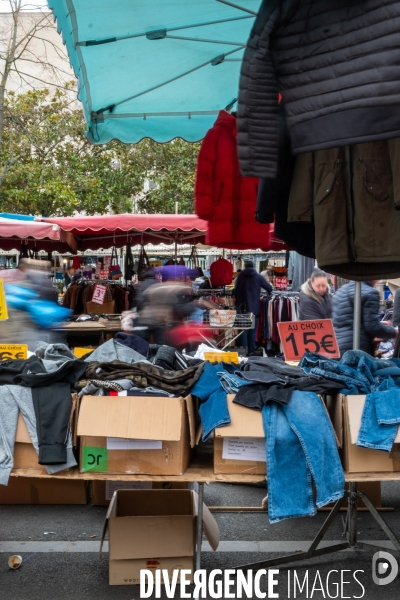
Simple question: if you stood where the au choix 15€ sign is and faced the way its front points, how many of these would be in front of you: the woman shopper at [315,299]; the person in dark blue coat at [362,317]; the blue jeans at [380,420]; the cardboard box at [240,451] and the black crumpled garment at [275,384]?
3

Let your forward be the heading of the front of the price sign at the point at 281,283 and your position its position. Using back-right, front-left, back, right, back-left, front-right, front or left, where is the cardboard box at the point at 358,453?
front

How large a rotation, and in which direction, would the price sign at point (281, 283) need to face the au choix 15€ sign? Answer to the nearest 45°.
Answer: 0° — it already faces it

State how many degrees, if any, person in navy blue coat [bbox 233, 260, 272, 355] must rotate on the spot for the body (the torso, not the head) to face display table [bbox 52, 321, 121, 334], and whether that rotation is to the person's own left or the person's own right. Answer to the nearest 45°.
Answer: approximately 135° to the person's own left

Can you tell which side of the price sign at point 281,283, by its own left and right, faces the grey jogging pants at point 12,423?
front

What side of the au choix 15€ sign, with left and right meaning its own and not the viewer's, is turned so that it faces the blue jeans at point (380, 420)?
front

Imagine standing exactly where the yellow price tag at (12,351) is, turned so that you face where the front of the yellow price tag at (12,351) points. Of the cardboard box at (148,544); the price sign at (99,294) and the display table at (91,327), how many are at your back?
2

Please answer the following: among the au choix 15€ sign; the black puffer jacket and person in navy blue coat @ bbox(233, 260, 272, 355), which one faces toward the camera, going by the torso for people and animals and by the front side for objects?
the au choix 15€ sign

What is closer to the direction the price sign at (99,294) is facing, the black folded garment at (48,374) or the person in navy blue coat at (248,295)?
the black folded garment
